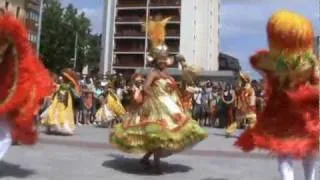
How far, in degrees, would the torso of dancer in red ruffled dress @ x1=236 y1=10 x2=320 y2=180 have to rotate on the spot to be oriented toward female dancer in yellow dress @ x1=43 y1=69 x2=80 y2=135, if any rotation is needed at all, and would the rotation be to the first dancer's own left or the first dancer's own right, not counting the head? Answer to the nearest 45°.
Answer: approximately 45° to the first dancer's own left

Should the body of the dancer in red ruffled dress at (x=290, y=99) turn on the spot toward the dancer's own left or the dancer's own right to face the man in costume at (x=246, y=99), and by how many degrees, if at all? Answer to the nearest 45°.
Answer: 0° — they already face them

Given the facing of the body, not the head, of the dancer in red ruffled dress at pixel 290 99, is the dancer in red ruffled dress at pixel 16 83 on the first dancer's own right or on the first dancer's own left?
on the first dancer's own left

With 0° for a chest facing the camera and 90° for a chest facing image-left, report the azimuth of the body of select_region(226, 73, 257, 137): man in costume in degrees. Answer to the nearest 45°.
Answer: approximately 45°

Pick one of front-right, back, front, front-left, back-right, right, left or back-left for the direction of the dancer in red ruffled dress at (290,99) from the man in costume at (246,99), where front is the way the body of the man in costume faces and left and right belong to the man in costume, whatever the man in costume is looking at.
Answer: front-left

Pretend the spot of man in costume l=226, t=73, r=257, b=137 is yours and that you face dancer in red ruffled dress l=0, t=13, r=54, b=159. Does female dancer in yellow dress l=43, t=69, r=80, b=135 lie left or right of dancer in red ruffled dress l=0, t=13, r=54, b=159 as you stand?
right

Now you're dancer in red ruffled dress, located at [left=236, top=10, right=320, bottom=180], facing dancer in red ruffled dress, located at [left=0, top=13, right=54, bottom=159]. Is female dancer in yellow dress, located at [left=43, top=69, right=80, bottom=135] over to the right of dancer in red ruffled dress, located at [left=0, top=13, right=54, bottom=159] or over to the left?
right
